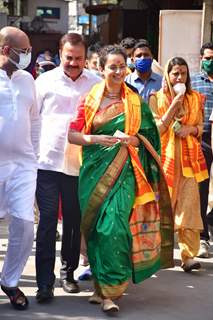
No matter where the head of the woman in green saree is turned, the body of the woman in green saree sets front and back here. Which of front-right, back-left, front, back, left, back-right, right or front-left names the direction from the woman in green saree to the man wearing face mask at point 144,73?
back

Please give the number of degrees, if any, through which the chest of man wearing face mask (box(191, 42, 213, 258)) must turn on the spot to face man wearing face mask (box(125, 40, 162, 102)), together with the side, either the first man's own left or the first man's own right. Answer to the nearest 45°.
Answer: approximately 90° to the first man's own right

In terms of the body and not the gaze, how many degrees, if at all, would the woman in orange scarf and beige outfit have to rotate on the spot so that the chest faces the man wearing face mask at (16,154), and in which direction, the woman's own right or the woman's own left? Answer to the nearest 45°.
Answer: approximately 45° to the woman's own right

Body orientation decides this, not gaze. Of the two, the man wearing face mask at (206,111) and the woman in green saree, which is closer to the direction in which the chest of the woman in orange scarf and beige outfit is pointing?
the woman in green saree

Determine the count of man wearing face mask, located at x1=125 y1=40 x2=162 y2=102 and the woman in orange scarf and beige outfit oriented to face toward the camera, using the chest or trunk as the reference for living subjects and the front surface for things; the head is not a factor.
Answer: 2

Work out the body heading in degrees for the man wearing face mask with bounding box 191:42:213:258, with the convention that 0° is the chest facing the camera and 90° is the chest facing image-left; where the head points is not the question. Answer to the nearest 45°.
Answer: approximately 0°

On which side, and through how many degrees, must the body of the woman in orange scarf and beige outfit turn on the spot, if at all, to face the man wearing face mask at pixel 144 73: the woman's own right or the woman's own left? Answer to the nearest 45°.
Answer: approximately 180°

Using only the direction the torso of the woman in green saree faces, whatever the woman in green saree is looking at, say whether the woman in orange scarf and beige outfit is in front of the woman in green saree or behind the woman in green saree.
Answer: behind
